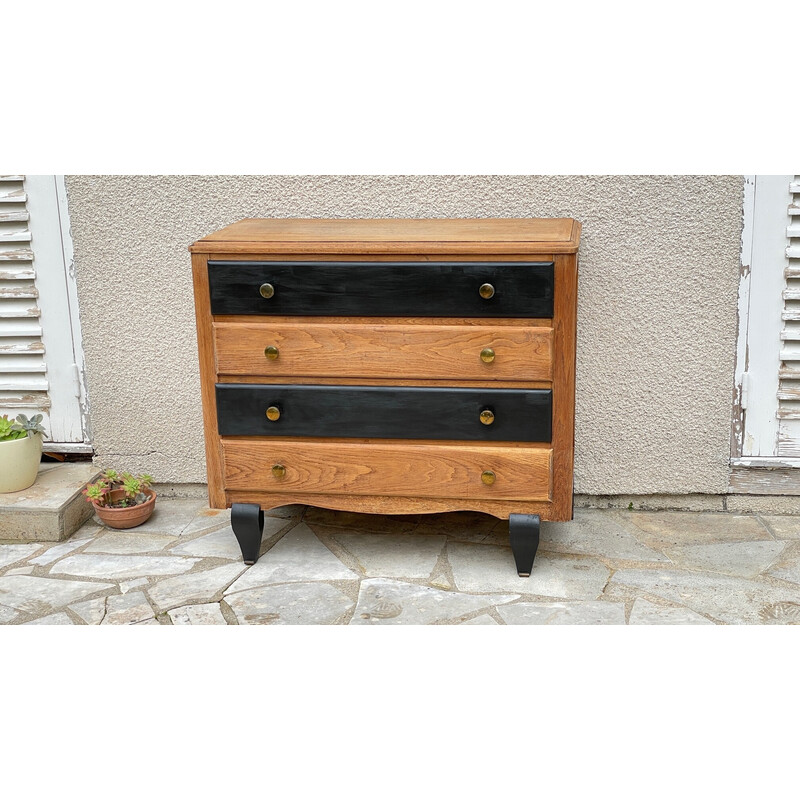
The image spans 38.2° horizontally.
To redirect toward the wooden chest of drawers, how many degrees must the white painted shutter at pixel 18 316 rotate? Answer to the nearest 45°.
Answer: approximately 45° to its left

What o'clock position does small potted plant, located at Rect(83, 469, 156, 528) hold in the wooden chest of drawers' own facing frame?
The small potted plant is roughly at 4 o'clock from the wooden chest of drawers.

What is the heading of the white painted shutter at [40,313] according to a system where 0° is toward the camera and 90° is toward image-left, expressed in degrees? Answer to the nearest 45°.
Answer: approximately 0°

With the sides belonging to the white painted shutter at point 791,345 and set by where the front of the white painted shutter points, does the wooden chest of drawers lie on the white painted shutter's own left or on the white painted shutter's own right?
on the white painted shutter's own right

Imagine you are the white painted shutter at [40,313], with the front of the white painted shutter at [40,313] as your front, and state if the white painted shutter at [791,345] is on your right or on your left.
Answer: on your left

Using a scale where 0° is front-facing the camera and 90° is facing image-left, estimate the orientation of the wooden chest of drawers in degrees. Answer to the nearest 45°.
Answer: approximately 0°
